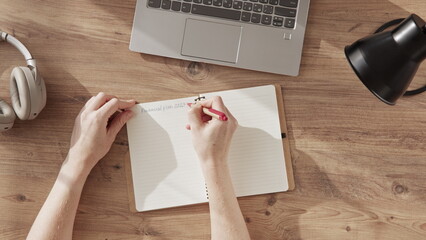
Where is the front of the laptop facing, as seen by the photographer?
facing the viewer
